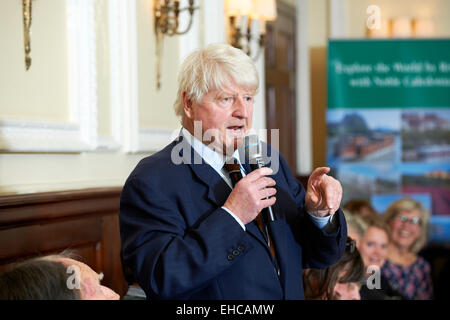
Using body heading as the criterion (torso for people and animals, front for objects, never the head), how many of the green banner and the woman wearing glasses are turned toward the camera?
2

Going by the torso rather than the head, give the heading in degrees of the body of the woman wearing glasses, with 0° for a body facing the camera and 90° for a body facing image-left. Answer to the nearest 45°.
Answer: approximately 0°

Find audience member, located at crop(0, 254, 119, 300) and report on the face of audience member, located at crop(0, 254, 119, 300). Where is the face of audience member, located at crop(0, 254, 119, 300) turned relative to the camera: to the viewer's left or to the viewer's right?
to the viewer's right

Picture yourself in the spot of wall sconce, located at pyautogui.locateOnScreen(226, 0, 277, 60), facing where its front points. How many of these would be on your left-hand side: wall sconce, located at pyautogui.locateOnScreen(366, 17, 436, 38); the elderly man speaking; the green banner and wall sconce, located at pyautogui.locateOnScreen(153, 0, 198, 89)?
2

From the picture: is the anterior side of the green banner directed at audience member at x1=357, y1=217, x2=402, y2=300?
yes

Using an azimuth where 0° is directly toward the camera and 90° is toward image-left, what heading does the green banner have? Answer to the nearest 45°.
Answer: approximately 0°

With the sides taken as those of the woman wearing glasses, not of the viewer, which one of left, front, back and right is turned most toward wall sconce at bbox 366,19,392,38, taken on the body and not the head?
back

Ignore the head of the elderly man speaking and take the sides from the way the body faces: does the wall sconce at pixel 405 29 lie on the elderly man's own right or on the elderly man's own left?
on the elderly man's own left

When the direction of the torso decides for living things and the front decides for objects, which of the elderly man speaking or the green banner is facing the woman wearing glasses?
the green banner

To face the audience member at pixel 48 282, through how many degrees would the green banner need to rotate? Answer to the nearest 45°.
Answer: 0° — it already faces them

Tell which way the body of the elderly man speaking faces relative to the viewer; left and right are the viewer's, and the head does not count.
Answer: facing the viewer and to the right of the viewer
